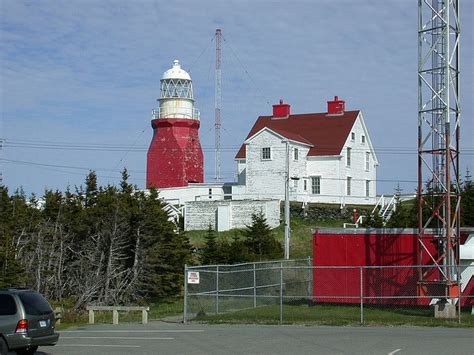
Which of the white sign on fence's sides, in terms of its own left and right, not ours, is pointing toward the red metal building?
left

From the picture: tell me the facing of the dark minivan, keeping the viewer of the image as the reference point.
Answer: facing away from the viewer and to the left of the viewer

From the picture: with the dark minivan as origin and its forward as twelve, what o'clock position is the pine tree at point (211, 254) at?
The pine tree is roughly at 2 o'clock from the dark minivan.

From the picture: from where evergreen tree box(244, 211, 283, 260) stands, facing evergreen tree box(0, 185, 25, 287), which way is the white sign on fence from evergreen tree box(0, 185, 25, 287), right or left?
left

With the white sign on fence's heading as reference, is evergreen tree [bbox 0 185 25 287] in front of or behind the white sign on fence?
behind

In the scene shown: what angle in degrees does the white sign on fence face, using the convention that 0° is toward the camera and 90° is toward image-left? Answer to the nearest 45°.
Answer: approximately 0°

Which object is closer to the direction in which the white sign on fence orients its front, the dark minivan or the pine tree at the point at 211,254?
the dark minivan

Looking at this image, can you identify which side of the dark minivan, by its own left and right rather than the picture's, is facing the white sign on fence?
right

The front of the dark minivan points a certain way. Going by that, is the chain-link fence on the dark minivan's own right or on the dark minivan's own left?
on the dark minivan's own right

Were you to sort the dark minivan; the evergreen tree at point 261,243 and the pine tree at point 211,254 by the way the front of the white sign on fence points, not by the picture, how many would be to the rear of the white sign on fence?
2

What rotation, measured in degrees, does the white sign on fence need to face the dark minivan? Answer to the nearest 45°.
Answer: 0° — it already faces it

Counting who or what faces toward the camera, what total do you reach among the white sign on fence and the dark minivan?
1

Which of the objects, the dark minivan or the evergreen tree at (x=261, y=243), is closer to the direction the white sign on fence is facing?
the dark minivan

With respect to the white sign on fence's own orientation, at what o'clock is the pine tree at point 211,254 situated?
The pine tree is roughly at 6 o'clock from the white sign on fence.
